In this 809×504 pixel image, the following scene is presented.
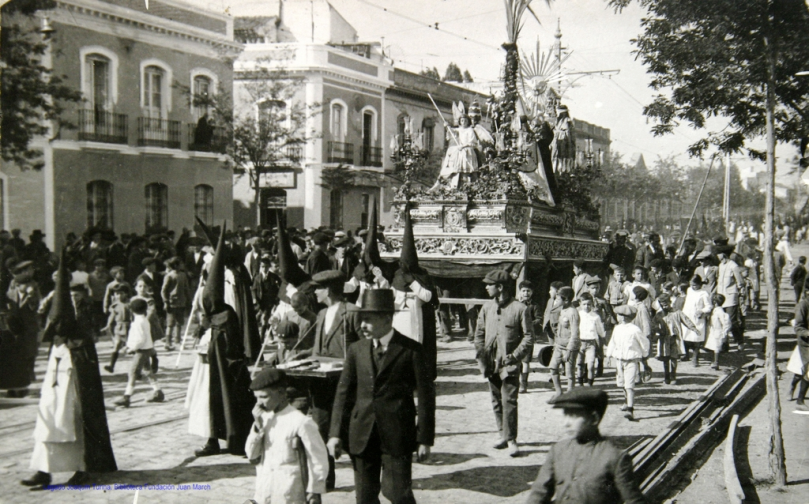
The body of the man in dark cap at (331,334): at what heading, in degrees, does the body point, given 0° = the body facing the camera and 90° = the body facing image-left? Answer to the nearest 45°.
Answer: approximately 45°

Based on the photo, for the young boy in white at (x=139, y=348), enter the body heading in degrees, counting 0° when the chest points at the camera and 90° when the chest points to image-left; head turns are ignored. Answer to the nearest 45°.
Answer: approximately 90°

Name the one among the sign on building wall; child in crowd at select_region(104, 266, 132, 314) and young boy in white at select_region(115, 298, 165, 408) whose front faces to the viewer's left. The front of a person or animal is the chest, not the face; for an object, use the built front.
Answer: the young boy in white

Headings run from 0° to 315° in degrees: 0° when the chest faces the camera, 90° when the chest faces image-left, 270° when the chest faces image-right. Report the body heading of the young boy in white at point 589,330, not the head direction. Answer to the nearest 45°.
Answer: approximately 0°

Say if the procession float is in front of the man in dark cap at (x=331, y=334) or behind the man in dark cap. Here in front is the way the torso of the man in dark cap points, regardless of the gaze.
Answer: behind

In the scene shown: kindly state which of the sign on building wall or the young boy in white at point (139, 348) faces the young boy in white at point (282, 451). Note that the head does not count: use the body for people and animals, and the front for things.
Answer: the sign on building wall

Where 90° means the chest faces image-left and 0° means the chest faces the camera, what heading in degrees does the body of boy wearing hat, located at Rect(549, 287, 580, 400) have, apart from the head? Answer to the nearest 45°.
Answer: approximately 45°

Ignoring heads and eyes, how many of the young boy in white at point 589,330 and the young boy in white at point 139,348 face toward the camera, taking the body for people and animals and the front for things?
1
